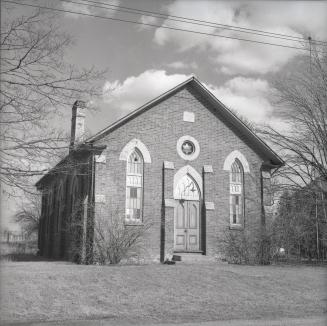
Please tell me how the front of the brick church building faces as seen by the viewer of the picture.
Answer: facing the viewer and to the right of the viewer
